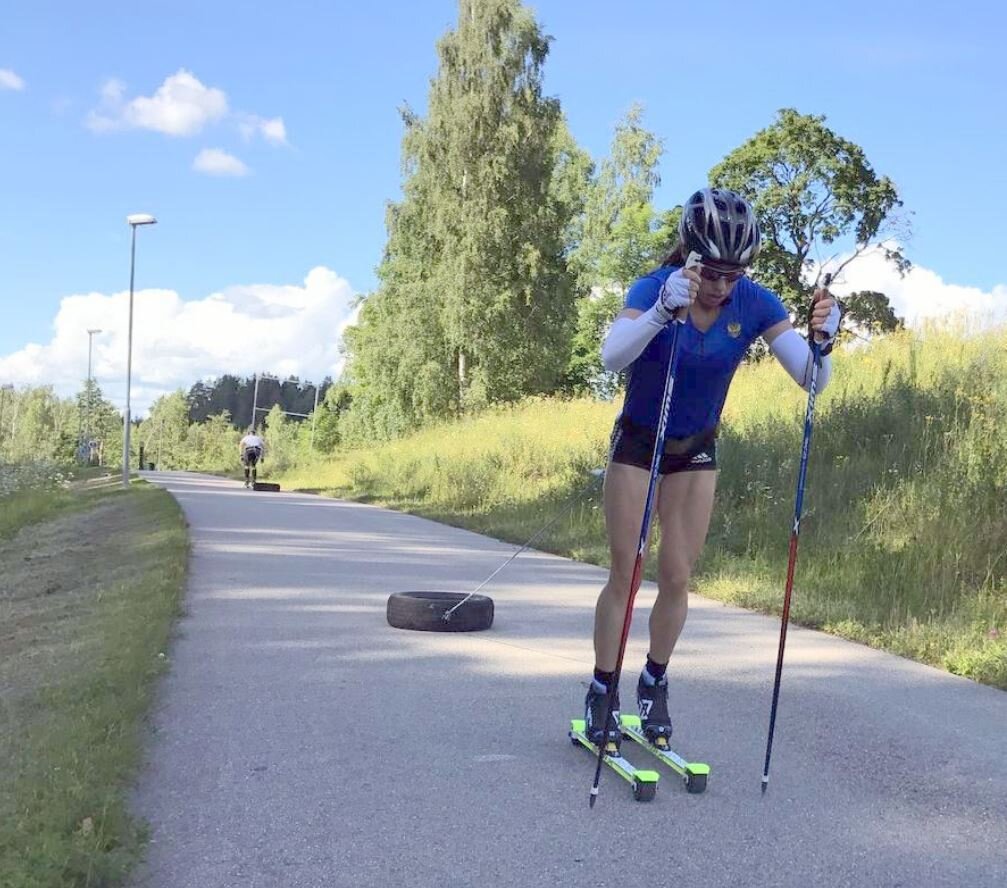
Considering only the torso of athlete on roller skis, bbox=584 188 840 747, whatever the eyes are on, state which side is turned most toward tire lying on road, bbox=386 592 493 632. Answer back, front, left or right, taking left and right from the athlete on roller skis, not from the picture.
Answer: back

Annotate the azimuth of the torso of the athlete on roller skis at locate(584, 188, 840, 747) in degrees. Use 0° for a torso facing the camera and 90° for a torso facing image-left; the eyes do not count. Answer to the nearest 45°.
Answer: approximately 315°

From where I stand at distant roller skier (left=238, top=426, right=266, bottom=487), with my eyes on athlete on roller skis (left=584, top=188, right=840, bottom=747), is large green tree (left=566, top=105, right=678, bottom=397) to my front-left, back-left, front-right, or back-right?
back-left

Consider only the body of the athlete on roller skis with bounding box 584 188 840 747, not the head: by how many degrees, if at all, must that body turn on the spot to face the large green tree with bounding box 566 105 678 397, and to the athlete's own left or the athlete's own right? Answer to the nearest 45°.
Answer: approximately 135° to the athlete's own left
